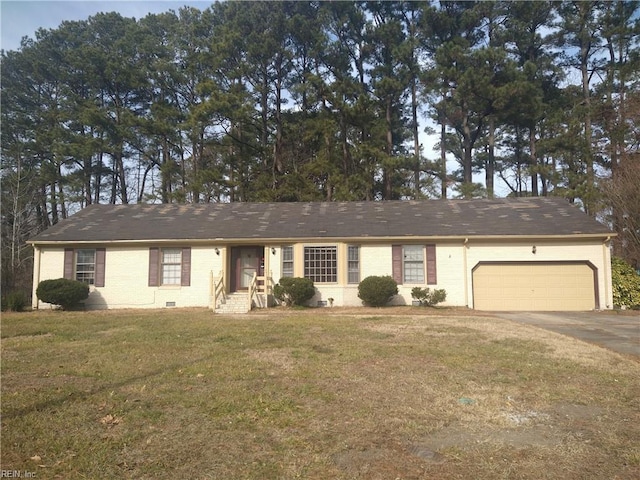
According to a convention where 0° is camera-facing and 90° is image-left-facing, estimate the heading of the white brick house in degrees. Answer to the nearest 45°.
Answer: approximately 0°

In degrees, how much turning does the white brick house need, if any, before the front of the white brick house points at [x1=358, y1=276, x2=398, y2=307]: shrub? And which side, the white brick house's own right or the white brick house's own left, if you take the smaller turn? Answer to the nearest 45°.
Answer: approximately 45° to the white brick house's own left

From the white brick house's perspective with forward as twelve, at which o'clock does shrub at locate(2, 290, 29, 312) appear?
The shrub is roughly at 3 o'clock from the white brick house.

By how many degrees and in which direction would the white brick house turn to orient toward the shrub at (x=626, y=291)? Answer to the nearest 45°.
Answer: approximately 90° to its left

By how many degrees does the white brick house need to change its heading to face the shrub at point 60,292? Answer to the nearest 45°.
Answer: approximately 90° to its right
